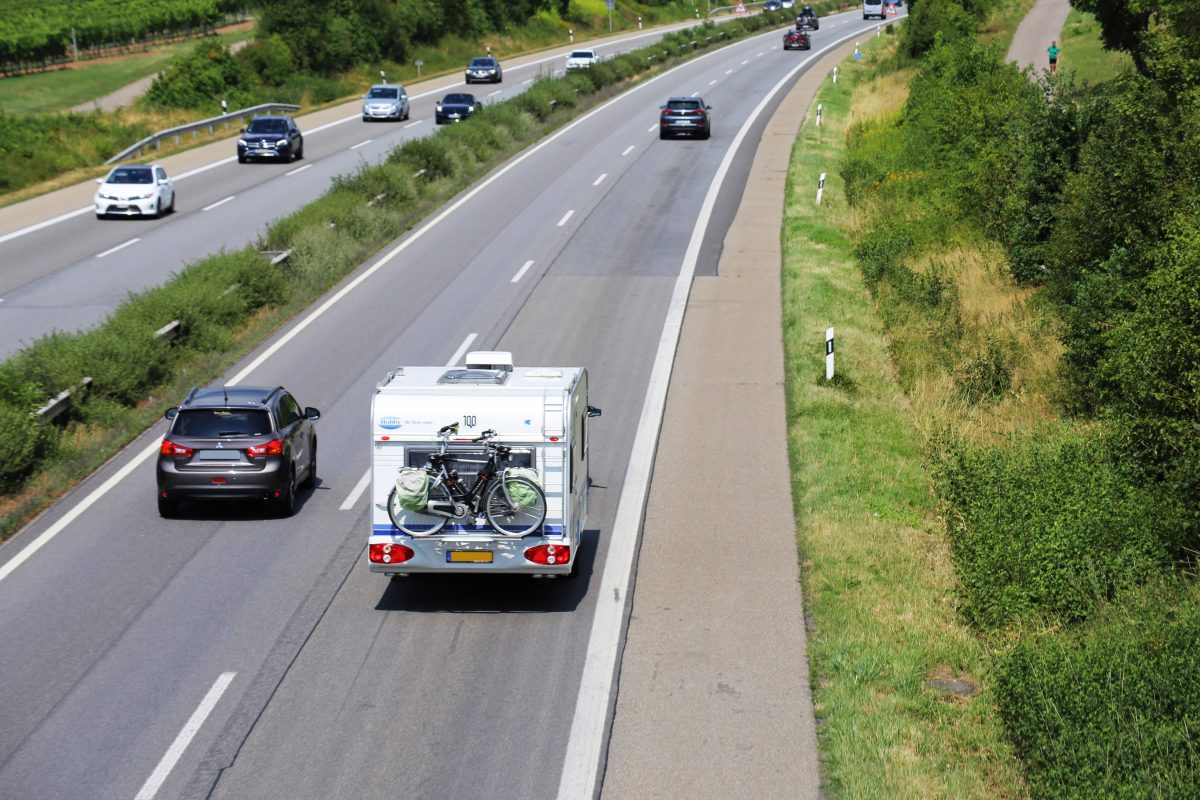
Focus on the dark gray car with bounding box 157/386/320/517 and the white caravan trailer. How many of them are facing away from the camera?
2

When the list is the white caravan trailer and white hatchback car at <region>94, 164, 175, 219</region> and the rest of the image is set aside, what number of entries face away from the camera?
1

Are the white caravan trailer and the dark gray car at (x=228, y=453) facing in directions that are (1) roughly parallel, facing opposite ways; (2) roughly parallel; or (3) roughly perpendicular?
roughly parallel

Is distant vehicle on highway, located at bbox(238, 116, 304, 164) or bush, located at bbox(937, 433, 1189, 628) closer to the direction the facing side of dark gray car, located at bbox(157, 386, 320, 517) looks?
the distant vehicle on highway

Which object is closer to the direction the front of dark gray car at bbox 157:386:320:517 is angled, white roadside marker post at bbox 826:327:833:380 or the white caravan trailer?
the white roadside marker post

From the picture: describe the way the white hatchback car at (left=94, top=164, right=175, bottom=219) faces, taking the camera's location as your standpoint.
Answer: facing the viewer and to the left of the viewer

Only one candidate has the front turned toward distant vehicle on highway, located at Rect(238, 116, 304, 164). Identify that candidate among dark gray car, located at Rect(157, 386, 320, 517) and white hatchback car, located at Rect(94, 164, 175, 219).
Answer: the dark gray car

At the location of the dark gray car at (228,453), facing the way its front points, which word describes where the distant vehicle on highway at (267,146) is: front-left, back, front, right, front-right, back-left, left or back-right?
front

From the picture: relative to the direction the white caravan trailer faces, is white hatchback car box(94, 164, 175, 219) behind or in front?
in front

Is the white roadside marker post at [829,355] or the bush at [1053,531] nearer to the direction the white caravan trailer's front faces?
the white roadside marker post

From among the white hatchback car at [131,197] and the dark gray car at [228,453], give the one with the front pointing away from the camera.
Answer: the dark gray car

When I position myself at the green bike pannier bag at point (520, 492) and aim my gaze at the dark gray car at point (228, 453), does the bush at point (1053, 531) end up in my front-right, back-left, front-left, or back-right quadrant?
back-right

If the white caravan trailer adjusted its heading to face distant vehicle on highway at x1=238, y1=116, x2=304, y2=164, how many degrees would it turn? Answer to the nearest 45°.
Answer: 0° — it already faces it

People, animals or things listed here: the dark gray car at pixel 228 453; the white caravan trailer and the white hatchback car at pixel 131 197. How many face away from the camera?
2

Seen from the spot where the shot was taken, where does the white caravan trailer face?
facing away from the viewer

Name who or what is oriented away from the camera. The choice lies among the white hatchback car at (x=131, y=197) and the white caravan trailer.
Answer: the white caravan trailer

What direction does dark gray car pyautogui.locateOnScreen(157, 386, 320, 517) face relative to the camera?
away from the camera

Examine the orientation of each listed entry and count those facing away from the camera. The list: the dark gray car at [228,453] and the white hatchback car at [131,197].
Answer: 1

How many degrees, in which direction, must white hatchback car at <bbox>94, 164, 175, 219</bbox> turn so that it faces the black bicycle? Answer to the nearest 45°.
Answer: approximately 45° to its left

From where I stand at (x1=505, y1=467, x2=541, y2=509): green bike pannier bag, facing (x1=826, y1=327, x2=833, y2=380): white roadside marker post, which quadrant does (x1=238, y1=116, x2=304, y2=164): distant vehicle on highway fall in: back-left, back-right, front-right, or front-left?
front-left
